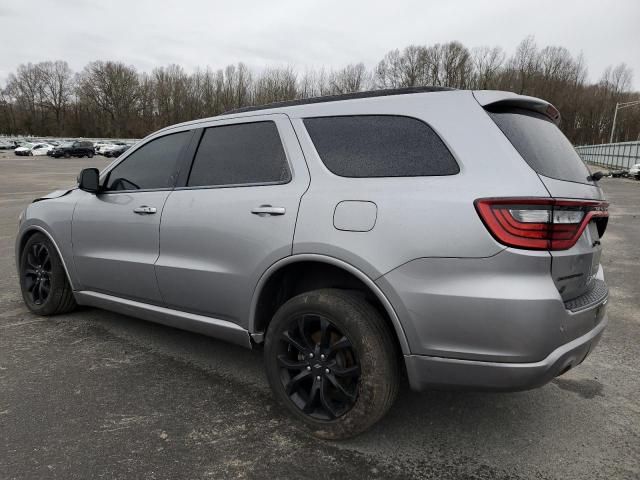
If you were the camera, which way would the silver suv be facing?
facing away from the viewer and to the left of the viewer

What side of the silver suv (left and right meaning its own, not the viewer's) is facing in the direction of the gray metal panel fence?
right
